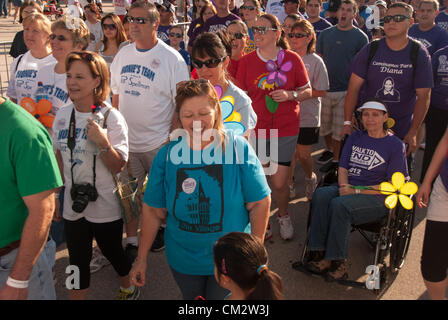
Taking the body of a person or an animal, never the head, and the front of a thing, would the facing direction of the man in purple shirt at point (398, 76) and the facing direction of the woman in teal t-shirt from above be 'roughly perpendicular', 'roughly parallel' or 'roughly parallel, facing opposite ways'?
roughly parallel

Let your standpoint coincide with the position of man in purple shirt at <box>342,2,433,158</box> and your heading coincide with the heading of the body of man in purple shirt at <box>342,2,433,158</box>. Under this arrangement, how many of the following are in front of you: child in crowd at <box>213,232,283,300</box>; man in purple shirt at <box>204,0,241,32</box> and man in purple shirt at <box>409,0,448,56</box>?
1

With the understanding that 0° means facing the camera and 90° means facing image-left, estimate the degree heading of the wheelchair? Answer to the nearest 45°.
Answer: approximately 45°

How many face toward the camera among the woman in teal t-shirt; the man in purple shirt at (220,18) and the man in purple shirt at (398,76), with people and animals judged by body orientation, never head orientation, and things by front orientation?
3

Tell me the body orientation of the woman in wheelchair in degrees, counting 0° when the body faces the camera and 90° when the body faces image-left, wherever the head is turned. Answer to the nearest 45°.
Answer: approximately 45°

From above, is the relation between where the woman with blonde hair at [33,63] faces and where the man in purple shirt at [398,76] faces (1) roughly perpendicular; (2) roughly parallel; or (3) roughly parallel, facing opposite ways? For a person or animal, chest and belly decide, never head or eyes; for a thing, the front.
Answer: roughly parallel

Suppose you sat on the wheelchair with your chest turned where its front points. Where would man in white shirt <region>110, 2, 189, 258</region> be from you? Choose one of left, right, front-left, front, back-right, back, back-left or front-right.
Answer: front-right

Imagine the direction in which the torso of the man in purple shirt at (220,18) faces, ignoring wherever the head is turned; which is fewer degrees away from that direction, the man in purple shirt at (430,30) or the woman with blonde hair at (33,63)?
the woman with blonde hair

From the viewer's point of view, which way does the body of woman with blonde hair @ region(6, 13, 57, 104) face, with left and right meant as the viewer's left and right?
facing the viewer and to the left of the viewer

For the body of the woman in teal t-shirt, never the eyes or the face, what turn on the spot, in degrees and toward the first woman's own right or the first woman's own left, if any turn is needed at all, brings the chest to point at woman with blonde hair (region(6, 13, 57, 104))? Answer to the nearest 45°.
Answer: approximately 135° to the first woman's own right

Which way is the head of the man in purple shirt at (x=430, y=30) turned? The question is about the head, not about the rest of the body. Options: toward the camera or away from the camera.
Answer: toward the camera

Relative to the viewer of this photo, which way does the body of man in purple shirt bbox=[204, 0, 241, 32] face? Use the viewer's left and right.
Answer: facing the viewer

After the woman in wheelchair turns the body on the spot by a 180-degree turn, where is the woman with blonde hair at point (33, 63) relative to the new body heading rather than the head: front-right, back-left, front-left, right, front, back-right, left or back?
back-left

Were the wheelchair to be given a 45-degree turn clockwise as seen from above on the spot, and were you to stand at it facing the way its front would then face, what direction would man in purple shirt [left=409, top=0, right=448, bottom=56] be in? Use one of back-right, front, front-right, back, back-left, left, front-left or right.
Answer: right

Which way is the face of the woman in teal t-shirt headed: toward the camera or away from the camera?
toward the camera
